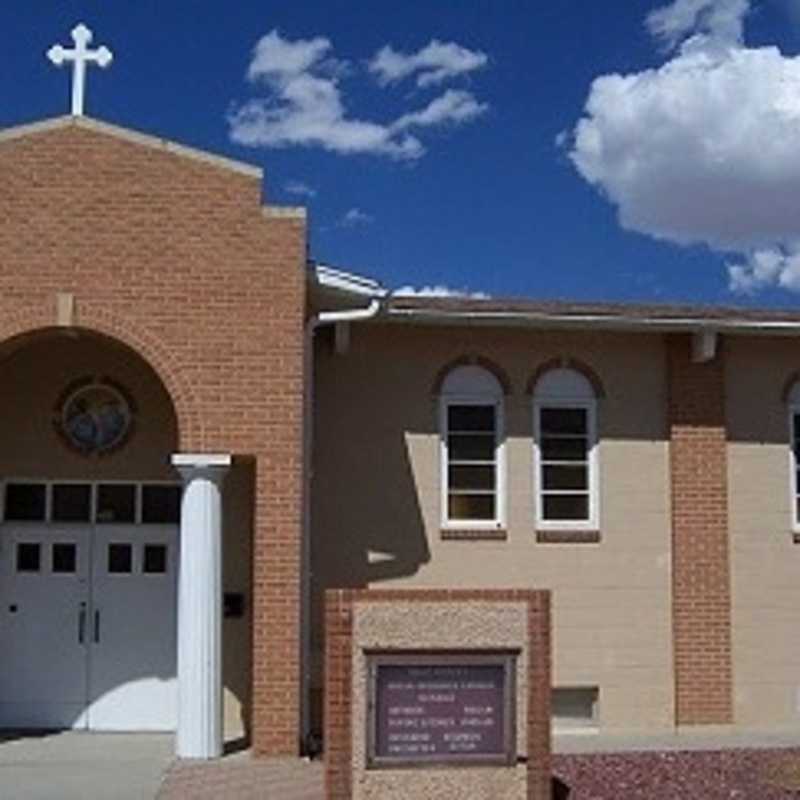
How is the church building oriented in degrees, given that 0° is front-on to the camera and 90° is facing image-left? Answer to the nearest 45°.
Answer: approximately 0°

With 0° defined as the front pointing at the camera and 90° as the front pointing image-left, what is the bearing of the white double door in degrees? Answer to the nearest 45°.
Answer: approximately 0°
